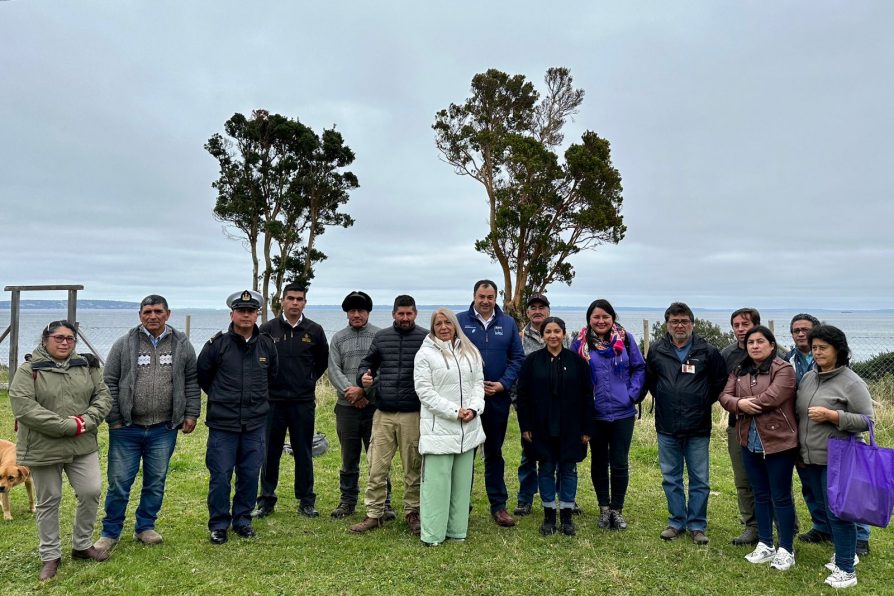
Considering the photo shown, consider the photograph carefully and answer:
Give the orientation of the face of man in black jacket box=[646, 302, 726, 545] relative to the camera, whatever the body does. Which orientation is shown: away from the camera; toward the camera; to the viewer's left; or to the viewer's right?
toward the camera

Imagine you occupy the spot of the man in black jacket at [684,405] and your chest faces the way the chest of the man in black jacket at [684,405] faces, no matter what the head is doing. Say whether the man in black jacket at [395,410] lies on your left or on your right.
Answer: on your right

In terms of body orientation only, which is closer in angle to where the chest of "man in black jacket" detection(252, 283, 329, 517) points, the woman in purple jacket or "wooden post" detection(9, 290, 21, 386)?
the woman in purple jacket

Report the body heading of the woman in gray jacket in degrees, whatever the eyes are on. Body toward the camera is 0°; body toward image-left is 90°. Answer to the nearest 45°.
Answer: approximately 45°

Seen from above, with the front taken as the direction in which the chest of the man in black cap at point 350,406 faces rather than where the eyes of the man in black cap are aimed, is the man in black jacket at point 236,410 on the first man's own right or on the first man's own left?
on the first man's own right

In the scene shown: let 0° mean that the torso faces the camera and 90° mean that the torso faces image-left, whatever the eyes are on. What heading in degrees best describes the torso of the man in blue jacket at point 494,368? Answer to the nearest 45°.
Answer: approximately 0°

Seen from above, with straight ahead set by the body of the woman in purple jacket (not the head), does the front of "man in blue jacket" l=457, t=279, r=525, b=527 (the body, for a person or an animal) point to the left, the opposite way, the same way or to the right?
the same way

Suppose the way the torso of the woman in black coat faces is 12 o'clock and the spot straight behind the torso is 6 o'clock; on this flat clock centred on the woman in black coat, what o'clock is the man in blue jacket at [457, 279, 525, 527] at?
The man in blue jacket is roughly at 4 o'clock from the woman in black coat.

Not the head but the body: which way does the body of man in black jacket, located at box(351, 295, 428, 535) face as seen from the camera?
toward the camera

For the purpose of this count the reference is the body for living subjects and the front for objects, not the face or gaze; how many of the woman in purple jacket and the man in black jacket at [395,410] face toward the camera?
2

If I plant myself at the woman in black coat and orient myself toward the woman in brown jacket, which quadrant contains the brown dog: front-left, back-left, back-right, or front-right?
back-right

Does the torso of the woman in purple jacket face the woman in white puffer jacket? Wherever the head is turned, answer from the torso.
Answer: no

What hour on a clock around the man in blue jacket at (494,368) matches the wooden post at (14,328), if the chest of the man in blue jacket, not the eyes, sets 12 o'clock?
The wooden post is roughly at 4 o'clock from the man in blue jacket.

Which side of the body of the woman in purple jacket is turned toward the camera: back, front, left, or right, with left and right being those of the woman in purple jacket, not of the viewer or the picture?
front

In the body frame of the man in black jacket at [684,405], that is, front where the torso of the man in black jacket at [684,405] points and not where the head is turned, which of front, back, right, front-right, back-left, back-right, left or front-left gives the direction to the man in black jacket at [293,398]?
right

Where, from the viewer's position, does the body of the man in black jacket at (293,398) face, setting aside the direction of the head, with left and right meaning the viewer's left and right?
facing the viewer

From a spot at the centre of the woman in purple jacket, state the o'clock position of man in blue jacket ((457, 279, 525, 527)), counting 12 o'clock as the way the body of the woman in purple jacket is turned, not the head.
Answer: The man in blue jacket is roughly at 3 o'clock from the woman in purple jacket.

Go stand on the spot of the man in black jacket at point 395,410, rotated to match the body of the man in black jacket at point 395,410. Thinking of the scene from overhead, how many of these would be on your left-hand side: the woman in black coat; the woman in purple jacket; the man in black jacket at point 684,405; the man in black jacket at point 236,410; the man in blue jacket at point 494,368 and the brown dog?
4

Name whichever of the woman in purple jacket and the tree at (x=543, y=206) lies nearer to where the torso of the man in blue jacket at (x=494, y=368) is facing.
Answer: the woman in purple jacket
